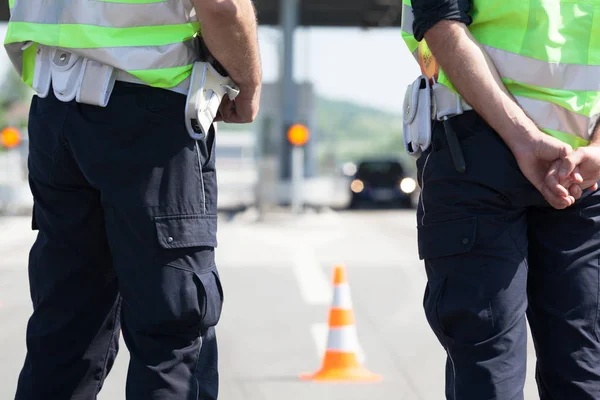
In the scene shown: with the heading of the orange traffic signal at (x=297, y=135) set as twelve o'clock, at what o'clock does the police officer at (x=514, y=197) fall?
The police officer is roughly at 12 o'clock from the orange traffic signal.

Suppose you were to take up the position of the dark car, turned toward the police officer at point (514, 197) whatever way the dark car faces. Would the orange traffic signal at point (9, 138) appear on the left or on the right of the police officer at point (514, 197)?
right

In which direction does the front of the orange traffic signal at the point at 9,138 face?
toward the camera

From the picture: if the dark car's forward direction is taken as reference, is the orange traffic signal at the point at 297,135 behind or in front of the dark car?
in front

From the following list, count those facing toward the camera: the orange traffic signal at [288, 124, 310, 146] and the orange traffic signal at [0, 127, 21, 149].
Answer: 2

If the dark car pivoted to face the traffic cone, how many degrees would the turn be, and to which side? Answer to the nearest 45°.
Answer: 0° — it already faces it

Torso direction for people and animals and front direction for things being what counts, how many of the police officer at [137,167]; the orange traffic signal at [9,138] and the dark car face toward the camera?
2

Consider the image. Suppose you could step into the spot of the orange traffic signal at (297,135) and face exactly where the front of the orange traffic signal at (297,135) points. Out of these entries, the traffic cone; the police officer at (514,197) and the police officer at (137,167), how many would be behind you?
0

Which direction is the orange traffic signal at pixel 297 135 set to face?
toward the camera

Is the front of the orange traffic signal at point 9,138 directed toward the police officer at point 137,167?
yes

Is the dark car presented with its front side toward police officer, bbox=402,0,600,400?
yes

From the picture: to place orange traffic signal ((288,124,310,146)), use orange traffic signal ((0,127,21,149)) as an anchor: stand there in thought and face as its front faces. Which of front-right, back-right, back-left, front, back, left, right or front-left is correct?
front-left

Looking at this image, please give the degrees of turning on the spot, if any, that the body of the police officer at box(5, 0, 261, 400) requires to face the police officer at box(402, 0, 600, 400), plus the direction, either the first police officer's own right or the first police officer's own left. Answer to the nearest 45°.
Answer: approximately 45° to the first police officer's own right
